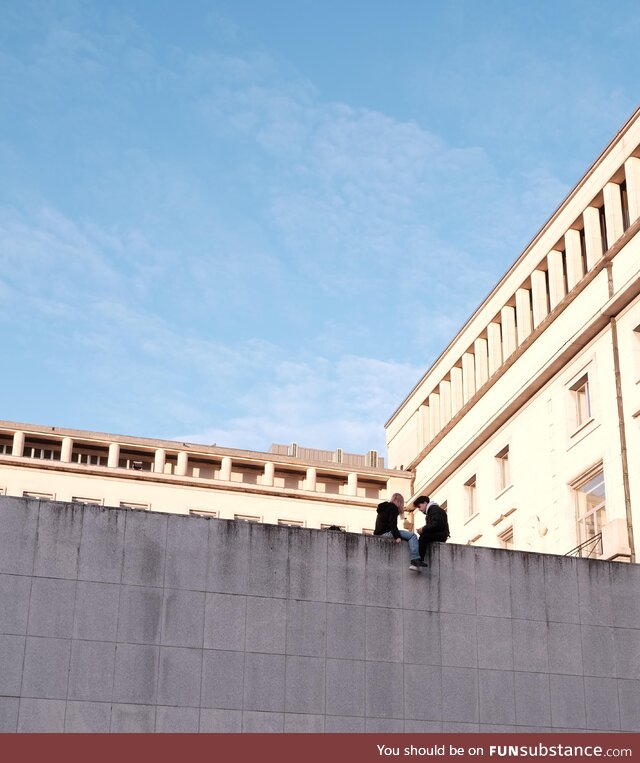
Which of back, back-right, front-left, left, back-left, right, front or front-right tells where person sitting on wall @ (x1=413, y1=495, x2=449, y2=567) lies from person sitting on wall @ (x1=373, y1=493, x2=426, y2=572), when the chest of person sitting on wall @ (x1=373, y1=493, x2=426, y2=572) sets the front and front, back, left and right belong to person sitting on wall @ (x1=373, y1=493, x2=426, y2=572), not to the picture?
front

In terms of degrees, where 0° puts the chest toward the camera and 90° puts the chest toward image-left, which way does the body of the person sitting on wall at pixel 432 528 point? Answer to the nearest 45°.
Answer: approximately 90°

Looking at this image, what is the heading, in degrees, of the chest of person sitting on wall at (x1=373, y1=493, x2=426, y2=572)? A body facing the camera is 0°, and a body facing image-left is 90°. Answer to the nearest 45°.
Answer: approximately 270°

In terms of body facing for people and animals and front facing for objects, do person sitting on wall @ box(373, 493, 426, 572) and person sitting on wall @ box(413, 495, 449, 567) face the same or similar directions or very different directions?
very different directions

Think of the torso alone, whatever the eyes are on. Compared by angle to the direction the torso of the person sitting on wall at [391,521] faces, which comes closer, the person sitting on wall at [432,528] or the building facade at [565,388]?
the person sitting on wall

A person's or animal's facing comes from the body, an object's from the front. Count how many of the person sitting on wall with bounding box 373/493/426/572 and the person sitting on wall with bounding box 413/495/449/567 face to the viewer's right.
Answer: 1
